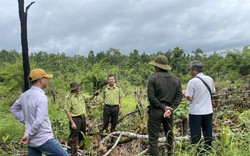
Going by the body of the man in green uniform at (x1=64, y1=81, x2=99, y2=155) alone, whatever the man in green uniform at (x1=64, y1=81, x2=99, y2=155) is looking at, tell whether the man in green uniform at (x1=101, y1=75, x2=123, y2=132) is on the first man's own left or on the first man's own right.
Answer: on the first man's own left

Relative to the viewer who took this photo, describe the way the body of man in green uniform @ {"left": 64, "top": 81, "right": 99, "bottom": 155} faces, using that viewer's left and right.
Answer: facing the viewer and to the right of the viewer

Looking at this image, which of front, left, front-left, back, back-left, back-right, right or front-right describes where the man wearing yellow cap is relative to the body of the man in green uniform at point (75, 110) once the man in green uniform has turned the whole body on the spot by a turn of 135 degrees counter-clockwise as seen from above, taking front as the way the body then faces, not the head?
back

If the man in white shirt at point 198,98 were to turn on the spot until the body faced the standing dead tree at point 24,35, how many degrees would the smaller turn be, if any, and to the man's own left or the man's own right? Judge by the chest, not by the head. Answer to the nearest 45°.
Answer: approximately 45° to the man's own left

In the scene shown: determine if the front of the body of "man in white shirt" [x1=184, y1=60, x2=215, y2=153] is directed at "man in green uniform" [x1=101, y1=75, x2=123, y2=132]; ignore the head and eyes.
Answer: yes

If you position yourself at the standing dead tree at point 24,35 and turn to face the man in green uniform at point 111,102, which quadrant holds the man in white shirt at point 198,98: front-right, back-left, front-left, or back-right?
front-right

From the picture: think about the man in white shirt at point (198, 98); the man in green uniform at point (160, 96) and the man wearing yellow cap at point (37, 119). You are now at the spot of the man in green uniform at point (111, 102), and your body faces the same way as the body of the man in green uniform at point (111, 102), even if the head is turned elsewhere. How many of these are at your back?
0

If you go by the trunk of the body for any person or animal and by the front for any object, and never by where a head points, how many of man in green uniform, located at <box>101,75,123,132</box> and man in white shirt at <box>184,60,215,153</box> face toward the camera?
1

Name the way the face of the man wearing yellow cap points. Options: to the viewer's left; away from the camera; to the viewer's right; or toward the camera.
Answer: to the viewer's right

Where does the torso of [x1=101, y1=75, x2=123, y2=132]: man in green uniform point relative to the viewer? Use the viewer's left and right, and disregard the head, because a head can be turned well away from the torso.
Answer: facing the viewer

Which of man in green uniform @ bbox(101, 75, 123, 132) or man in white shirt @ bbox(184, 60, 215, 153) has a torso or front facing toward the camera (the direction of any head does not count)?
the man in green uniform
